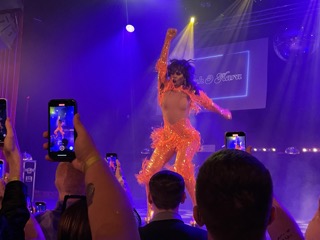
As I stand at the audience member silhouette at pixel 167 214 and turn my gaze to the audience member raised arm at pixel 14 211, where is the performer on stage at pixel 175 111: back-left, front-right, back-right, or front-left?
back-right

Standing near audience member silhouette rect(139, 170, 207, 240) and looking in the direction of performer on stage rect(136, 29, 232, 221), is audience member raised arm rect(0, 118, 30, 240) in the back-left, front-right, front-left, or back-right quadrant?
back-left

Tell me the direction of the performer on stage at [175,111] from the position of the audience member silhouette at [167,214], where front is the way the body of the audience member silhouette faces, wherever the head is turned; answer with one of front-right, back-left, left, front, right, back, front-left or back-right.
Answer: front

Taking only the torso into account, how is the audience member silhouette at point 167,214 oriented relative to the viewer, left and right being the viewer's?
facing away from the viewer

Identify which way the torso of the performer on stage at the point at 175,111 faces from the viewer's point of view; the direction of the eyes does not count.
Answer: toward the camera

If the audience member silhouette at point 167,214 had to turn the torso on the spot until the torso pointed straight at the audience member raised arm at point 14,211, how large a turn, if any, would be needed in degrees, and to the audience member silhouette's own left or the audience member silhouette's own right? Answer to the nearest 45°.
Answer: approximately 135° to the audience member silhouette's own left

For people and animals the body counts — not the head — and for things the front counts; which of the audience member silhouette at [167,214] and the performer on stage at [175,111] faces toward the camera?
the performer on stage

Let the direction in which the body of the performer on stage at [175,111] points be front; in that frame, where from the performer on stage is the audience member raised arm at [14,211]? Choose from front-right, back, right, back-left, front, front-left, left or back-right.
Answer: front

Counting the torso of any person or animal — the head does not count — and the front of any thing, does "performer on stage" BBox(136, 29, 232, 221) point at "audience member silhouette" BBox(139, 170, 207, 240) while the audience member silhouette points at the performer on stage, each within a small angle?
yes

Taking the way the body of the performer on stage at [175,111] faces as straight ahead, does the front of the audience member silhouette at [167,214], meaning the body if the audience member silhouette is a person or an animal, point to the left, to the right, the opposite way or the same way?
the opposite way

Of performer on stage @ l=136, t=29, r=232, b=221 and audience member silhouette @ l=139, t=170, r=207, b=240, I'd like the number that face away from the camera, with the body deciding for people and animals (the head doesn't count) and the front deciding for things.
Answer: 1

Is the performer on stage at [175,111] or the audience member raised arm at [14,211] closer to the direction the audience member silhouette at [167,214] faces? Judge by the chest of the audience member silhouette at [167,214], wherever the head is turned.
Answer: the performer on stage

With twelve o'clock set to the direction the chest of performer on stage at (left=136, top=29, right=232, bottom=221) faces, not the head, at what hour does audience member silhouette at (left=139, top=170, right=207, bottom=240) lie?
The audience member silhouette is roughly at 12 o'clock from the performer on stage.

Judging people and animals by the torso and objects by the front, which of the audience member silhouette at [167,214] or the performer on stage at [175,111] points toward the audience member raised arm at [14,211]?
the performer on stage
